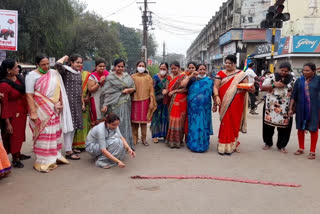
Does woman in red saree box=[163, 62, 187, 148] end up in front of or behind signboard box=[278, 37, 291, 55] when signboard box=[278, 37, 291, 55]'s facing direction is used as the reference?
in front

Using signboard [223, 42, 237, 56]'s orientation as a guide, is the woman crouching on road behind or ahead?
ahead

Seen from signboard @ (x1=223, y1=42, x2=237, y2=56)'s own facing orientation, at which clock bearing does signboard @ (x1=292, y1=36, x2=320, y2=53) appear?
signboard @ (x1=292, y1=36, x2=320, y2=53) is roughly at 10 o'clock from signboard @ (x1=223, y1=42, x2=237, y2=56).

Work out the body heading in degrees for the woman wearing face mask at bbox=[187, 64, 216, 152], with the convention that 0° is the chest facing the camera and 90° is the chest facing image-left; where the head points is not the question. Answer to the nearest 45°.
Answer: approximately 0°

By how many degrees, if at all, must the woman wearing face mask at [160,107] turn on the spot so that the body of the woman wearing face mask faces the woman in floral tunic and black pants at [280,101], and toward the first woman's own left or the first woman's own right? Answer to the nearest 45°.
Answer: approximately 90° to the first woman's own left

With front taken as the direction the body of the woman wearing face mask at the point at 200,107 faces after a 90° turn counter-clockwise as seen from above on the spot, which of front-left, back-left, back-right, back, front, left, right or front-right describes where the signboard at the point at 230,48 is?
left

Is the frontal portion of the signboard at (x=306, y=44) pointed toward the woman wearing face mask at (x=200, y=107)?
yes

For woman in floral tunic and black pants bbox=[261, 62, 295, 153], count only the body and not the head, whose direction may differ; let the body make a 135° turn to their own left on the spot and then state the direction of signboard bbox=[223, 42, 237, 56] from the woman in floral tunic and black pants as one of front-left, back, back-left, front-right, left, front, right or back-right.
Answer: front-left

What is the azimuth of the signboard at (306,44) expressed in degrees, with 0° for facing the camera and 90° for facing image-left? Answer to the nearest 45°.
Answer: approximately 0°
